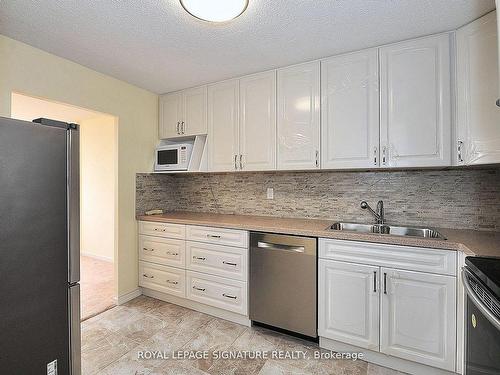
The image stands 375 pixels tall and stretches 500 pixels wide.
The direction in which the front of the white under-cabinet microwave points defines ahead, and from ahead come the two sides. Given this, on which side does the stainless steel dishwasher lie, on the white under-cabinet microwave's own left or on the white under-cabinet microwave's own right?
on the white under-cabinet microwave's own left

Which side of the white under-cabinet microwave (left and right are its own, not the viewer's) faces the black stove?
left

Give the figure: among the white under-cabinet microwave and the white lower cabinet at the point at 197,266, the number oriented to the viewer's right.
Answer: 0

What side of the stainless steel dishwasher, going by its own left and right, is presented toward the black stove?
left

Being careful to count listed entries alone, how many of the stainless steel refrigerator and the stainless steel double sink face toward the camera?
1

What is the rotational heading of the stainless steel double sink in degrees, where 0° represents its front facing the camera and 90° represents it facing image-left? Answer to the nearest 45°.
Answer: approximately 0°

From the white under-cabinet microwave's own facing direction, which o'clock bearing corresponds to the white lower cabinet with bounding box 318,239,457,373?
The white lower cabinet is roughly at 9 o'clock from the white under-cabinet microwave.

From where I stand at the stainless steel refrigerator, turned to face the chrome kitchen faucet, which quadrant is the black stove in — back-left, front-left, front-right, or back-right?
front-right

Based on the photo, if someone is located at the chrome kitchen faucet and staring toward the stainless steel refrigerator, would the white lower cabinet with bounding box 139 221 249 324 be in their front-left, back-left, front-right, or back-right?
front-right

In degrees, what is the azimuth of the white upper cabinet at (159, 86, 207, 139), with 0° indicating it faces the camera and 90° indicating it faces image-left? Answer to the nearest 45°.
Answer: approximately 45°

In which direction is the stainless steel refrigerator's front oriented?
to the viewer's right

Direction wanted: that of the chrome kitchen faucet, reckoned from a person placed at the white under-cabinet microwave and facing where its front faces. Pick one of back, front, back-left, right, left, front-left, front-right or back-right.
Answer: left
